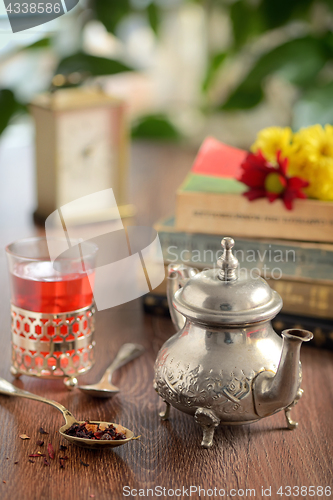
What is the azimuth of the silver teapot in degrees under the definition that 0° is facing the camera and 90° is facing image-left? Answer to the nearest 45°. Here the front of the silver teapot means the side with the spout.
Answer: approximately 315°
